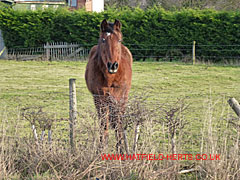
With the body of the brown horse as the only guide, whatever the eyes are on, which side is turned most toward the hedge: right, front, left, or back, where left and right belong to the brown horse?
back

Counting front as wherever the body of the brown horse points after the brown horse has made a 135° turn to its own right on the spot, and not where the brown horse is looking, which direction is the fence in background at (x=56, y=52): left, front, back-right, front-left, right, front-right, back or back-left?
front-right

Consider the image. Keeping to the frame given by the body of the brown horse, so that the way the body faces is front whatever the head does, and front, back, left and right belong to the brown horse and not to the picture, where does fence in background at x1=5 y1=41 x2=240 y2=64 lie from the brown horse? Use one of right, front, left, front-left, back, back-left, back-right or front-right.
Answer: back

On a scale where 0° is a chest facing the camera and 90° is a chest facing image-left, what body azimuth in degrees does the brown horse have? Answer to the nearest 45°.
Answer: approximately 0°
